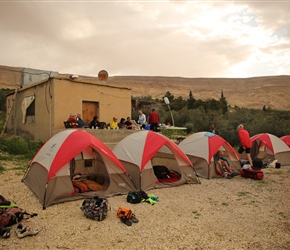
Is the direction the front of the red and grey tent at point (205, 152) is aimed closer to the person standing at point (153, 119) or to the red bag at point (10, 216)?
the red bag

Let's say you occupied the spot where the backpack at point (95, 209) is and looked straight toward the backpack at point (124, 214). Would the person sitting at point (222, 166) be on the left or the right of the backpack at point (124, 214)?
left

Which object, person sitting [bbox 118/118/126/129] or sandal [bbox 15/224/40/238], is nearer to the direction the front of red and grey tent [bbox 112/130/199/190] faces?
the sandal

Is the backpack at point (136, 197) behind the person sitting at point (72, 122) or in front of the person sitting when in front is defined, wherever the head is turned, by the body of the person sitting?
in front

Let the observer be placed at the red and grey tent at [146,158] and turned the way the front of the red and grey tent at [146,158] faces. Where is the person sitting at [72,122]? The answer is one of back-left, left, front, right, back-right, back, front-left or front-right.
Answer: back

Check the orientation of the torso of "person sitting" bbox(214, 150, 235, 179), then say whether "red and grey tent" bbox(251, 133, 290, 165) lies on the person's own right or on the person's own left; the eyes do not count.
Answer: on the person's own left

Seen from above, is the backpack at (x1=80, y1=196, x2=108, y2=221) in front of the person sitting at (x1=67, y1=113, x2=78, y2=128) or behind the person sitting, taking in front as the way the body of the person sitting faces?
in front
